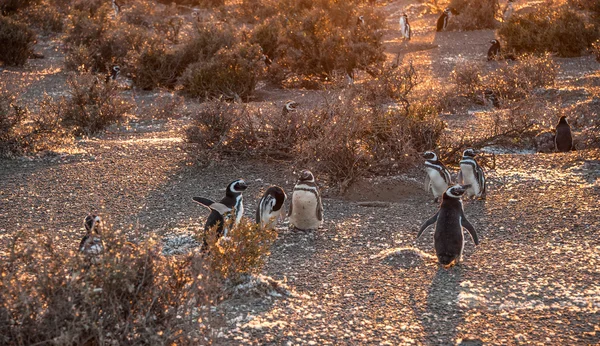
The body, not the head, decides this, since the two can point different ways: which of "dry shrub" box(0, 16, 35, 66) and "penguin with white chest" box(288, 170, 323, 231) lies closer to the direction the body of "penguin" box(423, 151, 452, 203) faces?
the penguin with white chest

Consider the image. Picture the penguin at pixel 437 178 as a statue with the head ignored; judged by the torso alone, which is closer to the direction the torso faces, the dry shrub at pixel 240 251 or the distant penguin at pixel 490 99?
the dry shrub

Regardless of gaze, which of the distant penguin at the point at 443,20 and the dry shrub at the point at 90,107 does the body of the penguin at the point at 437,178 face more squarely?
the dry shrub

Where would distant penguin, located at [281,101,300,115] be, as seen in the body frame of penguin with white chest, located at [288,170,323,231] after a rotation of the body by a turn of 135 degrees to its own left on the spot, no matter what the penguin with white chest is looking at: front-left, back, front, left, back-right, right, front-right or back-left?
front-left

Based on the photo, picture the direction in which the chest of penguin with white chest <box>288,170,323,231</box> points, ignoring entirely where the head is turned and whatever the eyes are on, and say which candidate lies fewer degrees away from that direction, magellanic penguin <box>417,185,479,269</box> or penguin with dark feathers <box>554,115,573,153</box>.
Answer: the magellanic penguin

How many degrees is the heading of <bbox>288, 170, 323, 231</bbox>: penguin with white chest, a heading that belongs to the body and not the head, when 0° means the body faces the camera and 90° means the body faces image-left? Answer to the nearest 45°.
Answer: approximately 0°

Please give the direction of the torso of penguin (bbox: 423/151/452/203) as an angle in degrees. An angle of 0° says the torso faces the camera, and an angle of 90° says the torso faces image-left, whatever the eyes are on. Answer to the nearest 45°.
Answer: approximately 45°

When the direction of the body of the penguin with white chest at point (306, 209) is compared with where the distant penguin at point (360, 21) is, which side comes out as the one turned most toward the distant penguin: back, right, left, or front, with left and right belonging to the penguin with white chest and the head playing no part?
back

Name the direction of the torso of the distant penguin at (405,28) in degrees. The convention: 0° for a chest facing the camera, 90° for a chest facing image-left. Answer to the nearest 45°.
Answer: approximately 45°

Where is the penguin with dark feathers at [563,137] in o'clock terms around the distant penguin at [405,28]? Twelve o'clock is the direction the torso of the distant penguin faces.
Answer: The penguin with dark feathers is roughly at 10 o'clock from the distant penguin.
